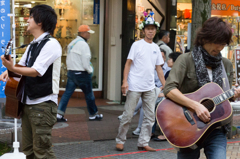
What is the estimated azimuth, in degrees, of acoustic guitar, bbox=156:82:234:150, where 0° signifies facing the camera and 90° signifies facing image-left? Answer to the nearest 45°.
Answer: approximately 0°

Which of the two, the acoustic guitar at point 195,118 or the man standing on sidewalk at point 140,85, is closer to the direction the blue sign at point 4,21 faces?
the acoustic guitar

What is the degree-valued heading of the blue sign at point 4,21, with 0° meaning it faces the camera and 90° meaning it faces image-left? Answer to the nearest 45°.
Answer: approximately 0°

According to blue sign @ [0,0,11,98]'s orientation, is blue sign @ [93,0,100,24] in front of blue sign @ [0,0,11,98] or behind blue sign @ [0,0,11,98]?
behind

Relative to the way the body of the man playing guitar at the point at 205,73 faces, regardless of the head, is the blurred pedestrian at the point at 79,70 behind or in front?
behind
